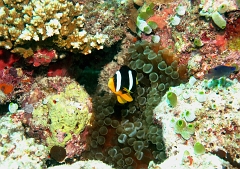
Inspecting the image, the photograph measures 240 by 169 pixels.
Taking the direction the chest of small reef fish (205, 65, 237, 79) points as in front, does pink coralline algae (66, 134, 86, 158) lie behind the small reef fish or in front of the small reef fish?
in front

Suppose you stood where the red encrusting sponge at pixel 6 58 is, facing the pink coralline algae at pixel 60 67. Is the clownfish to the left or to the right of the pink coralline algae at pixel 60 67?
right

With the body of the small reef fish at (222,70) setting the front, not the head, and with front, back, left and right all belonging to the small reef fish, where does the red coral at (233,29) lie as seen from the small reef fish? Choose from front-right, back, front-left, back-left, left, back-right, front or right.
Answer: left

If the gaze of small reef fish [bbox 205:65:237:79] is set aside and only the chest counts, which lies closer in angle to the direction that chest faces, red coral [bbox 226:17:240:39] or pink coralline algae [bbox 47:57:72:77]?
the pink coralline algae

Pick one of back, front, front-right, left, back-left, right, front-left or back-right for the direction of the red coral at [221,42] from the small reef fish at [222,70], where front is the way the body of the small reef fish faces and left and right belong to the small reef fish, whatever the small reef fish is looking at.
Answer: left

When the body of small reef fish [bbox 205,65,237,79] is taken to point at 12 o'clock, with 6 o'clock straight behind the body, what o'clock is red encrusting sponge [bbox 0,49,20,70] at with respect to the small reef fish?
The red encrusting sponge is roughly at 12 o'clock from the small reef fish.

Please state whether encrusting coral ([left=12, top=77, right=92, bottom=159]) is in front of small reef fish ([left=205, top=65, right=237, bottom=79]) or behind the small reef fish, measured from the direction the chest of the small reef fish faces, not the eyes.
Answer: in front

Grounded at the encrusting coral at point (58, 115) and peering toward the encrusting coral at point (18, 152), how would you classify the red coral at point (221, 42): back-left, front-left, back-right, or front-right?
back-left
